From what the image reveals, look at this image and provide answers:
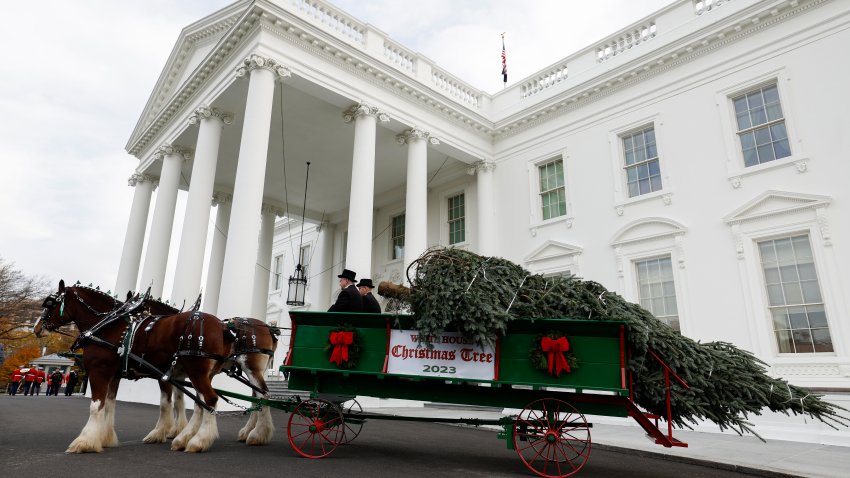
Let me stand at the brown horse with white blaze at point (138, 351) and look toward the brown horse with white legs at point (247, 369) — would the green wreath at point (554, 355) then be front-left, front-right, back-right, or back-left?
front-right

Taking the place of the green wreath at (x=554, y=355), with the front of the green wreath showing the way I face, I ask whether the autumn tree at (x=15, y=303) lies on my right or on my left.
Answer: on my right

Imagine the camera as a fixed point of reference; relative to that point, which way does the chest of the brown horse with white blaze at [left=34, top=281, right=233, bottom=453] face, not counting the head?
to the viewer's left

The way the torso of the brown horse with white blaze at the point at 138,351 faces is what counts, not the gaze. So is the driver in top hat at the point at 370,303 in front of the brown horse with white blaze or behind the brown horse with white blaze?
behind

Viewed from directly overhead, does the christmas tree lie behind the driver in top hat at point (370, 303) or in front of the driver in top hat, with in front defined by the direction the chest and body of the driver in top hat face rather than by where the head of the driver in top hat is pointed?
behind

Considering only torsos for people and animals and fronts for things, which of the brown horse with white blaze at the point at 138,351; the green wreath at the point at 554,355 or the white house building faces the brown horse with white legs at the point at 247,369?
the white house building

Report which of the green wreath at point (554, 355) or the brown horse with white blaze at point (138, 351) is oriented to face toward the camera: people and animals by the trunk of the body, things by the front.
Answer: the green wreath

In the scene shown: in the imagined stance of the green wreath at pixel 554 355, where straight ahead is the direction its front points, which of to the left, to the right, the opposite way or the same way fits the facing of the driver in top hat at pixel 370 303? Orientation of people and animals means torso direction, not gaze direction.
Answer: to the right

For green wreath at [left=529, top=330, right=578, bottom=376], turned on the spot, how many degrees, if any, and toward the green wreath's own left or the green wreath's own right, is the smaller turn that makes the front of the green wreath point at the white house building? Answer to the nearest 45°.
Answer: approximately 180°

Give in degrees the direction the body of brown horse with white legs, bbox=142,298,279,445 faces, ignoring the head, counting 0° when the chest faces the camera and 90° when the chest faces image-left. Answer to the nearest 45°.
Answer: approximately 90°

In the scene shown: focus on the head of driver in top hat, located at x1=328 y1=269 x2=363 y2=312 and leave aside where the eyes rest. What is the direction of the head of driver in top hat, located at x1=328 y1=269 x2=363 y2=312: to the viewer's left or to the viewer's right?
to the viewer's left

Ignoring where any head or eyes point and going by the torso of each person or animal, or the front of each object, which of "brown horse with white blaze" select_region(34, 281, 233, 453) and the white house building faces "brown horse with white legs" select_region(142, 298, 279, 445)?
the white house building

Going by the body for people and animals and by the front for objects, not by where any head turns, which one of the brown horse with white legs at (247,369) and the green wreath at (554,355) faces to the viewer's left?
the brown horse with white legs

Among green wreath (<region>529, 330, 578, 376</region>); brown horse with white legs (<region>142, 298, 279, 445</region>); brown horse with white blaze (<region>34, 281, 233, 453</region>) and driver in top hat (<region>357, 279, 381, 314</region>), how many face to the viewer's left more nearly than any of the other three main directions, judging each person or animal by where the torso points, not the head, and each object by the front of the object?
3

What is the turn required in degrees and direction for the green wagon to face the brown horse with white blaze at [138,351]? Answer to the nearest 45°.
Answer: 0° — it already faces it

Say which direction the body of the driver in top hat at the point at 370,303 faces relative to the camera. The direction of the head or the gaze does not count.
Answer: to the viewer's left

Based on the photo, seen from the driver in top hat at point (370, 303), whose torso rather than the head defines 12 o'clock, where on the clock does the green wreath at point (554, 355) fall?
The green wreath is roughly at 7 o'clock from the driver in top hat.

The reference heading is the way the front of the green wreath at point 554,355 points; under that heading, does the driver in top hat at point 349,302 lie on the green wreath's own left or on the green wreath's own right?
on the green wreath's own right
